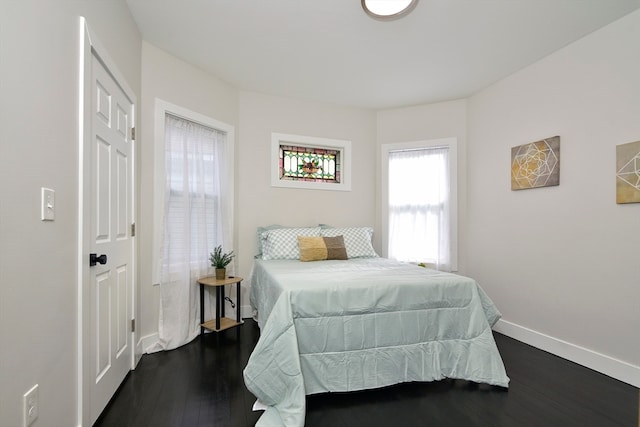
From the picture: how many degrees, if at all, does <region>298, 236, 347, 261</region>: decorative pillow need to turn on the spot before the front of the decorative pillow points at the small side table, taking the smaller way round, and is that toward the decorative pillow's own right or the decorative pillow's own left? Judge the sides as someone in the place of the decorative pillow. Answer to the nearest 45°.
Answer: approximately 90° to the decorative pillow's own right

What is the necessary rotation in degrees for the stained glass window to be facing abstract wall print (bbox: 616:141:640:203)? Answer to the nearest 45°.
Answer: approximately 45° to its left

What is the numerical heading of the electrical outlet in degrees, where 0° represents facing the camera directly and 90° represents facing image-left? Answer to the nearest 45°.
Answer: approximately 315°

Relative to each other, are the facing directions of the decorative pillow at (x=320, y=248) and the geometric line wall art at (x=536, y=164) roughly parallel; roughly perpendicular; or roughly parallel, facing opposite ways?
roughly perpendicular

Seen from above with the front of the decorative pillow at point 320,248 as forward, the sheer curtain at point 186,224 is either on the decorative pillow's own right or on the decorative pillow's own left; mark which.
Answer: on the decorative pillow's own right

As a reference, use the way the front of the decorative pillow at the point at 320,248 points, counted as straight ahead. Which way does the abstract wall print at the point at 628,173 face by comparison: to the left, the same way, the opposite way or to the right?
to the right

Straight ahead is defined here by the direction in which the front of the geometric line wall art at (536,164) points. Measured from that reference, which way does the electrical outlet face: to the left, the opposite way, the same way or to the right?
the opposite way

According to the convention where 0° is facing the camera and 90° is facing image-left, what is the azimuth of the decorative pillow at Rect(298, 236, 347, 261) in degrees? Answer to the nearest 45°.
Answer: approximately 0°
